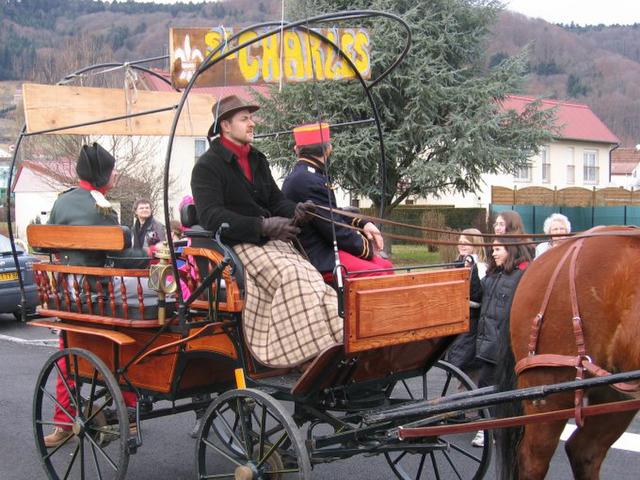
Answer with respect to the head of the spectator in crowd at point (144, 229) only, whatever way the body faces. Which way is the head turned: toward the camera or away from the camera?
toward the camera

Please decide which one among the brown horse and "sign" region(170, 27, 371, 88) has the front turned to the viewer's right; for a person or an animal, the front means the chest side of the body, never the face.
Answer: the brown horse

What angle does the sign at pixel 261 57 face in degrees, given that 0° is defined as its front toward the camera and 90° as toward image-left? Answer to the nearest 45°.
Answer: approximately 0°

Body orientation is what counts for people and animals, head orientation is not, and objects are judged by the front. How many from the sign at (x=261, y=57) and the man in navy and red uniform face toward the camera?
1

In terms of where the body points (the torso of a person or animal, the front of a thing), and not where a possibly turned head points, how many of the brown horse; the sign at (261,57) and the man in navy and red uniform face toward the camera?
1

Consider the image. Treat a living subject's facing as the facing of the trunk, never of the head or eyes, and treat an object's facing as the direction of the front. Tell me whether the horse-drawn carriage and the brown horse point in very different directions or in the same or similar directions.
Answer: same or similar directions

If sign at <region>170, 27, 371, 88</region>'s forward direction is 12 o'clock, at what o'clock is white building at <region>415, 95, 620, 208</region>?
The white building is roughly at 7 o'clock from the sign.

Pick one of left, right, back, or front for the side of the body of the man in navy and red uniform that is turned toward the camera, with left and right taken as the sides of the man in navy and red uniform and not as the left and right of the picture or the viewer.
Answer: right

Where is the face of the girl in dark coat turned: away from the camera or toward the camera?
toward the camera

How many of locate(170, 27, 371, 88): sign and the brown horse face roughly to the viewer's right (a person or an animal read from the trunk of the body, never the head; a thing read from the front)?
1

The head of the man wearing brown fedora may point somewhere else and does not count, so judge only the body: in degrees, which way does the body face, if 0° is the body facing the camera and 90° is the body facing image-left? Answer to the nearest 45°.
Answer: approximately 315°

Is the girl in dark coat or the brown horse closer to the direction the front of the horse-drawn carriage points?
the brown horse
